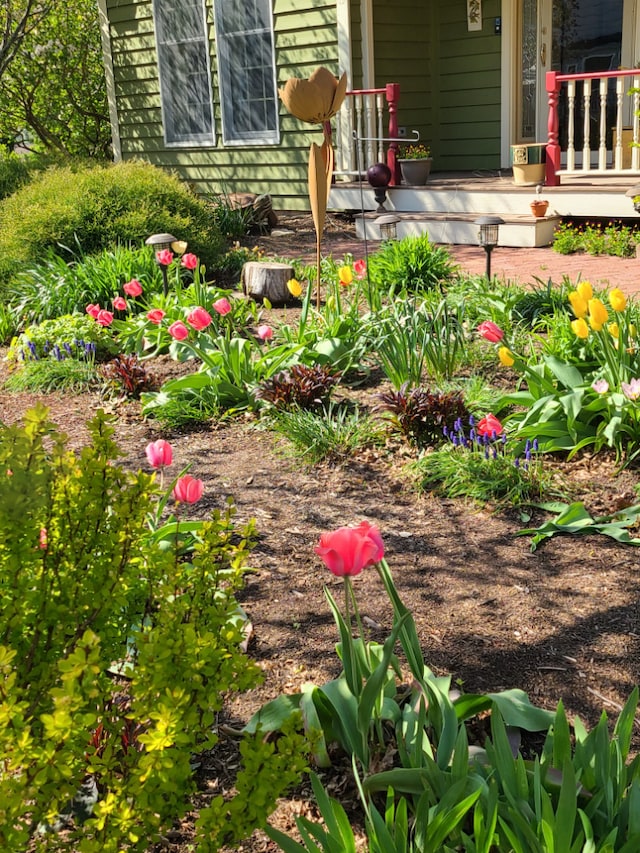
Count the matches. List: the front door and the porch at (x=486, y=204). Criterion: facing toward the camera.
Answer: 2

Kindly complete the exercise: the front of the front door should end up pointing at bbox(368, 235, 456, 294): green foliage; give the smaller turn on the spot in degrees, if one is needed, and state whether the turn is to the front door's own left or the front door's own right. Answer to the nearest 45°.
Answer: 0° — it already faces it

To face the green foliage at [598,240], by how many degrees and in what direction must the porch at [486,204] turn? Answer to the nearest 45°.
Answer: approximately 45° to its left

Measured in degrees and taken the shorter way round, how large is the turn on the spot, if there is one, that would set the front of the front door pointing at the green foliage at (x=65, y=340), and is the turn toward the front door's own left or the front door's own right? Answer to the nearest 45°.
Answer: approximately 45° to the front door's own right

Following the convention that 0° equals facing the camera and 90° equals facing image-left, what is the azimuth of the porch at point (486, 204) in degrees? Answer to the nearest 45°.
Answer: approximately 0°

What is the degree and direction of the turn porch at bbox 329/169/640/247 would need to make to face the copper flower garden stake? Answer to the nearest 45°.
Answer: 0° — it already faces it

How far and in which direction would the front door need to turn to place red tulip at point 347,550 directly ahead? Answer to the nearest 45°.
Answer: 0° — it already faces it

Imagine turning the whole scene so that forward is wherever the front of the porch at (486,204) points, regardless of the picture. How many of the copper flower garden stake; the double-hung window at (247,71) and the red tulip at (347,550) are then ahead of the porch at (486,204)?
2

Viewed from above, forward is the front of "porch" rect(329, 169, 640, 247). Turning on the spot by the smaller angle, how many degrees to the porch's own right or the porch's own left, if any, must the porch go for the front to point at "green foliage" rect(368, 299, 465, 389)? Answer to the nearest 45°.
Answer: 0° — it already faces it

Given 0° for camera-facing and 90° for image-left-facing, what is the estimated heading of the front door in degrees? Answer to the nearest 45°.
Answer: approximately 0°

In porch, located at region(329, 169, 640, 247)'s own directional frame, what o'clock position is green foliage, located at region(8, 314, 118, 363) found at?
The green foliage is roughly at 1 o'clock from the porch.

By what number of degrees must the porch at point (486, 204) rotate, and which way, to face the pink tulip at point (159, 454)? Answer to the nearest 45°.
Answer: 0° — it already faces it
